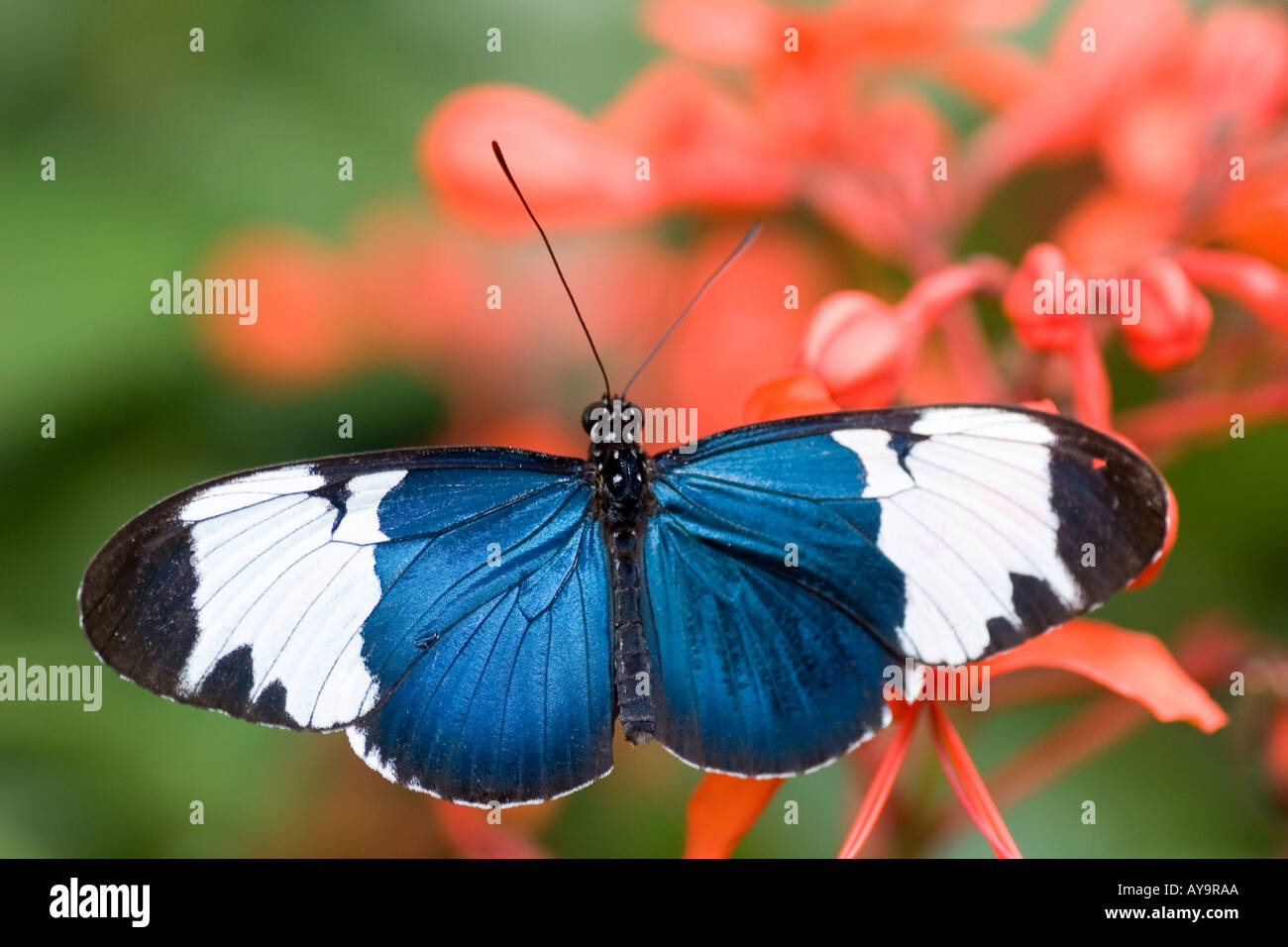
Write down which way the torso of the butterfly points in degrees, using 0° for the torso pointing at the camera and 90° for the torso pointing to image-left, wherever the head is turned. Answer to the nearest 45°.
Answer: approximately 180°
